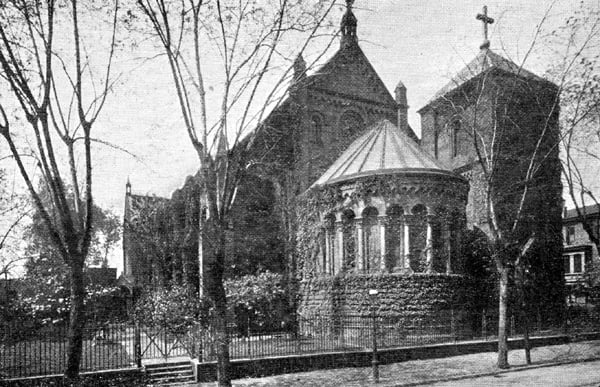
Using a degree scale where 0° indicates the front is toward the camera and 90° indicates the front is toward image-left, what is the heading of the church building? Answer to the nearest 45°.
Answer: approximately 135°

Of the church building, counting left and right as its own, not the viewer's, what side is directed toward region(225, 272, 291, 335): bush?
left

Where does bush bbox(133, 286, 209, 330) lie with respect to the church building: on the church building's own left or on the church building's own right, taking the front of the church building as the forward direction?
on the church building's own left
